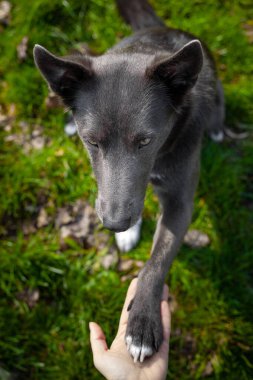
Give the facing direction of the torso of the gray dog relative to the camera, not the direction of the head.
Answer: toward the camera
